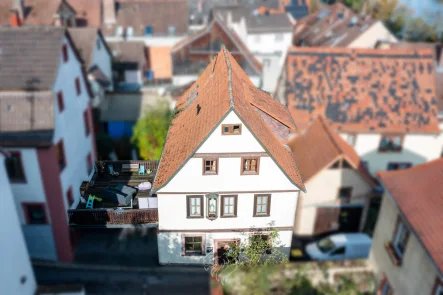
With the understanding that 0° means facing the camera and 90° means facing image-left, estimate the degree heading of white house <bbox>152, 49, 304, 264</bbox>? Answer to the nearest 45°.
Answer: approximately 0°

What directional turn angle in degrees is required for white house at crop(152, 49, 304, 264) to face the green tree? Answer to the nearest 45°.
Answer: approximately 180°

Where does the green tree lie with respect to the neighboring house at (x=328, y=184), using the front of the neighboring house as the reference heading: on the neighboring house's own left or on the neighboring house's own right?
on the neighboring house's own right

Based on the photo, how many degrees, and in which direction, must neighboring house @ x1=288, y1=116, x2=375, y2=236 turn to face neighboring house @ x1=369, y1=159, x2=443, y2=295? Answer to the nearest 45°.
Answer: approximately 45° to its left

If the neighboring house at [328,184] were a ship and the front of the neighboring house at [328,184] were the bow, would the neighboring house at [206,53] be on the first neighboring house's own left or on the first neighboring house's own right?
on the first neighboring house's own right

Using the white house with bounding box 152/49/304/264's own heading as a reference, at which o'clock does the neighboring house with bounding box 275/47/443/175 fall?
The neighboring house is roughly at 7 o'clock from the white house.

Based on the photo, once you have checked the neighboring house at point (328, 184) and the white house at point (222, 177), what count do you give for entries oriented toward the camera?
2

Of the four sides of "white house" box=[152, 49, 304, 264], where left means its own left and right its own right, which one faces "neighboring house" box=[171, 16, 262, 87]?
back

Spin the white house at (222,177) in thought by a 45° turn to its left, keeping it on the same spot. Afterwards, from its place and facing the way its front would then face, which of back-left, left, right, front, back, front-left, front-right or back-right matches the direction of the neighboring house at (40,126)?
back
